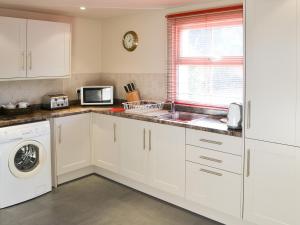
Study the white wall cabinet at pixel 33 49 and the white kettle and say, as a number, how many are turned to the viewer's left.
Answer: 1

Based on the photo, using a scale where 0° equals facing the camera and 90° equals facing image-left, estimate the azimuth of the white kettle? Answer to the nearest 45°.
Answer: approximately 90°

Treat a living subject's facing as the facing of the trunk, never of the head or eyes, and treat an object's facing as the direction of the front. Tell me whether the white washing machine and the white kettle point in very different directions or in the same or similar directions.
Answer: very different directions

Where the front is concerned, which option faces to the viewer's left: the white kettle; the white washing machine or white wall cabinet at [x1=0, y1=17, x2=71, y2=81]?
the white kettle

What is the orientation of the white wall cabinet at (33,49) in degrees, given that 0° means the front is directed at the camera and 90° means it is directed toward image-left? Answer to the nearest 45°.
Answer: approximately 315°
